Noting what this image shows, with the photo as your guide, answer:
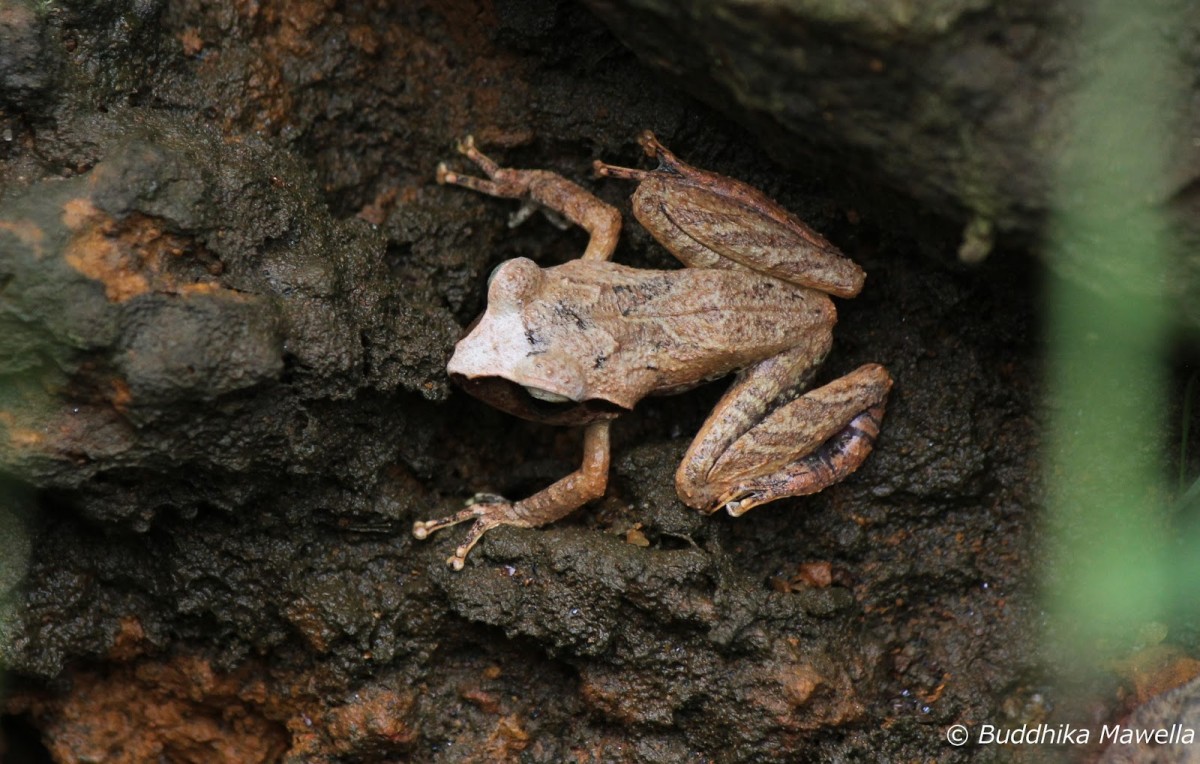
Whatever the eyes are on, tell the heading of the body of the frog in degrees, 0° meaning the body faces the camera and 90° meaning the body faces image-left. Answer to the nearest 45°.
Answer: approximately 90°
